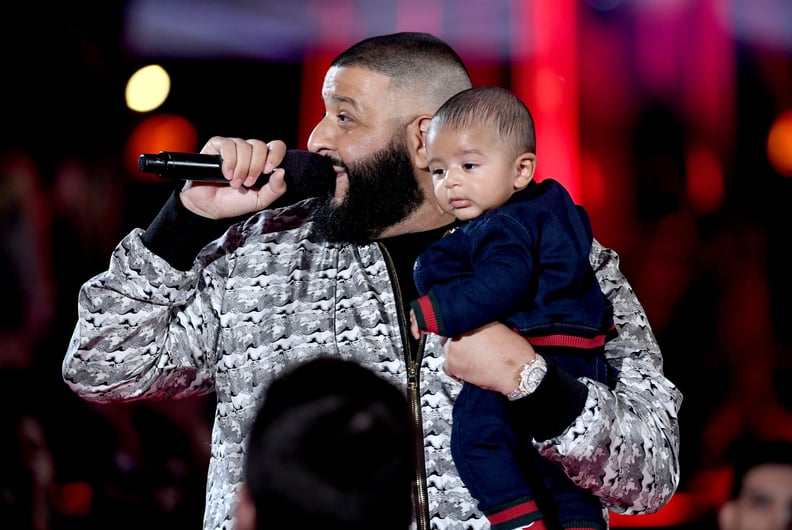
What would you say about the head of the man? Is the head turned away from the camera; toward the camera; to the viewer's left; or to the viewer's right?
to the viewer's left

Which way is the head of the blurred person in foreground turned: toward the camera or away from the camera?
away from the camera

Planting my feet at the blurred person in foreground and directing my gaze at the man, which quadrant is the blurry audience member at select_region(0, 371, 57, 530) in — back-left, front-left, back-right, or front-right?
front-left

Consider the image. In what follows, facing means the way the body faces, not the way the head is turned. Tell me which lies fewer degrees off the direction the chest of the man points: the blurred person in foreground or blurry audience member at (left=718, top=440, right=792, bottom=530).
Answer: the blurred person in foreground

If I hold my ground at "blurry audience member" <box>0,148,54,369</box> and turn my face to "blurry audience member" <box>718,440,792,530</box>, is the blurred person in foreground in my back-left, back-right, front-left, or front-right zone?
front-right

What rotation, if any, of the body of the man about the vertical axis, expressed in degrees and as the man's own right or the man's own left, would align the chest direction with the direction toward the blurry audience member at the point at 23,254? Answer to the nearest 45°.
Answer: approximately 135° to the man's own right

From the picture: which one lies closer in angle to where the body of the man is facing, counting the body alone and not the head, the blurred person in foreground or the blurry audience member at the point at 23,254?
the blurred person in foreground

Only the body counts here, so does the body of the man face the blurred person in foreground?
yes

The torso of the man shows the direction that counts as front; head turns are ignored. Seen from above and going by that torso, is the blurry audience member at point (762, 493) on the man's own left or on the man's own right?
on the man's own left

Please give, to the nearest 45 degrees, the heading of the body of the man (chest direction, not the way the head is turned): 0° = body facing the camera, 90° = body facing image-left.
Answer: approximately 0°
